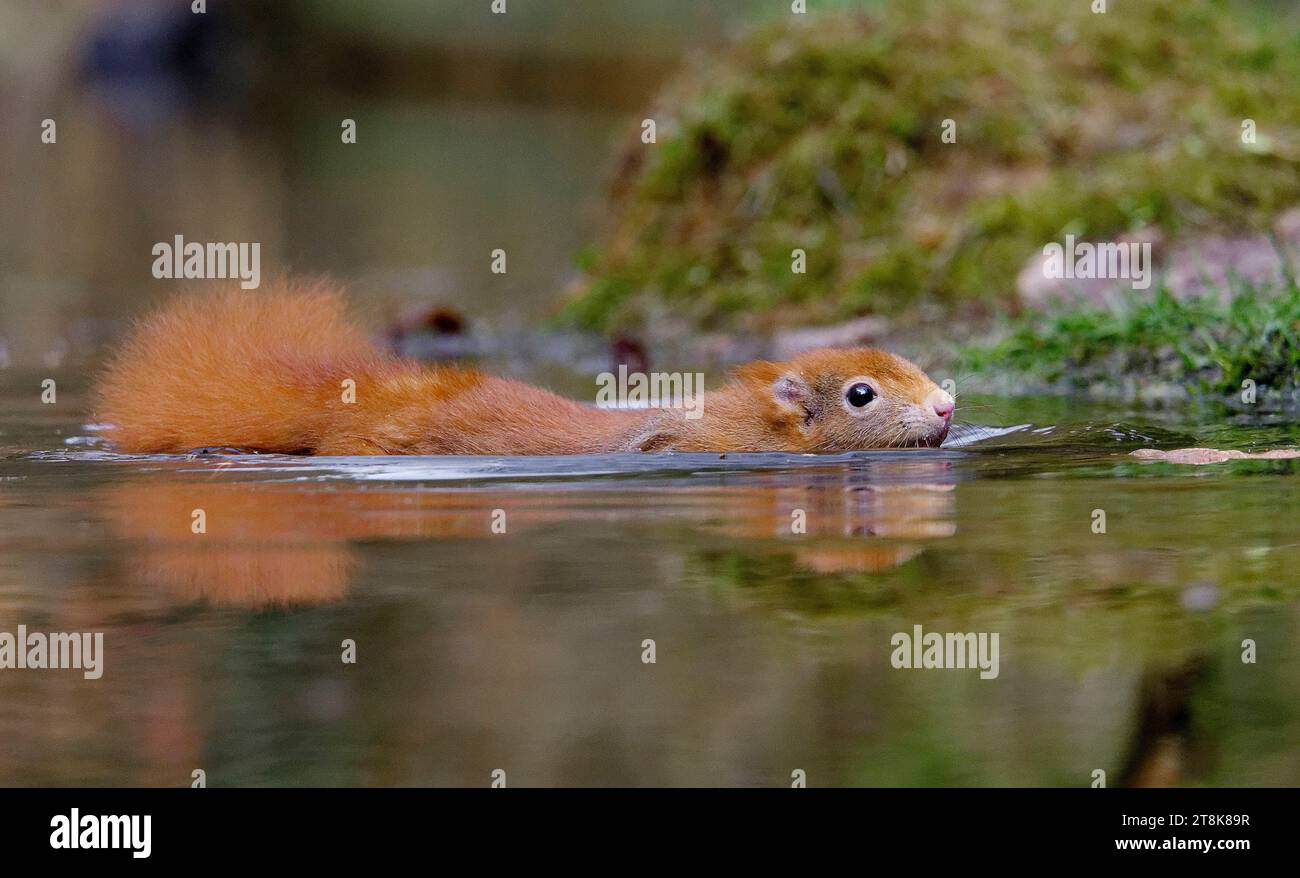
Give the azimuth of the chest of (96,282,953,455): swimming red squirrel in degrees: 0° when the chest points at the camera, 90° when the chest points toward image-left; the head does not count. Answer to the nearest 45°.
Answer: approximately 270°
